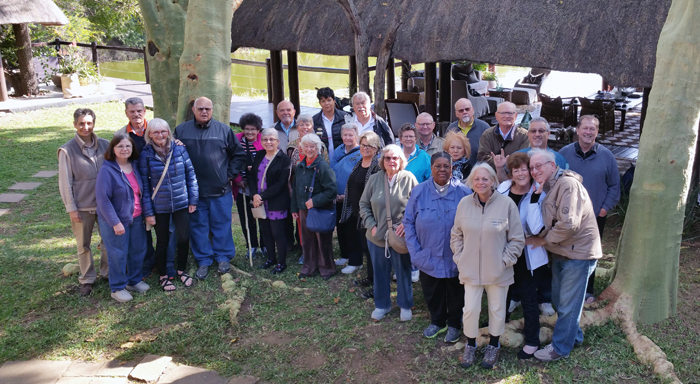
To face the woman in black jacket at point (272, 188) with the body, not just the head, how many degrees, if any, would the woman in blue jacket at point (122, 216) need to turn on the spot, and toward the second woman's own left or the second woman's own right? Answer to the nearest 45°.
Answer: approximately 45° to the second woman's own left

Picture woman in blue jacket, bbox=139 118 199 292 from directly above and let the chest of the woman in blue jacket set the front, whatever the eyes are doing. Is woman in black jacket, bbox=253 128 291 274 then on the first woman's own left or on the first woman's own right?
on the first woman's own left

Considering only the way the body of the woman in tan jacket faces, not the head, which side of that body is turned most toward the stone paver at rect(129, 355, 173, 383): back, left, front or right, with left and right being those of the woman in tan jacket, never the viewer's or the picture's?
right

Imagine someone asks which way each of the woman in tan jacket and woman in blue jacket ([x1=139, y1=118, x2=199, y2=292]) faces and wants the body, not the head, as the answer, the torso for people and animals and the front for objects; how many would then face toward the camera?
2

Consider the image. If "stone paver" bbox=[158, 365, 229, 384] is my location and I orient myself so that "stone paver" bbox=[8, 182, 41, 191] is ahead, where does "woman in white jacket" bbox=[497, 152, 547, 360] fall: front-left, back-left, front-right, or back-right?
back-right

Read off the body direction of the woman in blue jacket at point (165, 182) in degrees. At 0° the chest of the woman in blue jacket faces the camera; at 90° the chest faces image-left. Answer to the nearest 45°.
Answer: approximately 0°

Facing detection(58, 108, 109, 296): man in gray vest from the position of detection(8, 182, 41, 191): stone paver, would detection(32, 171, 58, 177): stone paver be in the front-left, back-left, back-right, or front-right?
back-left
